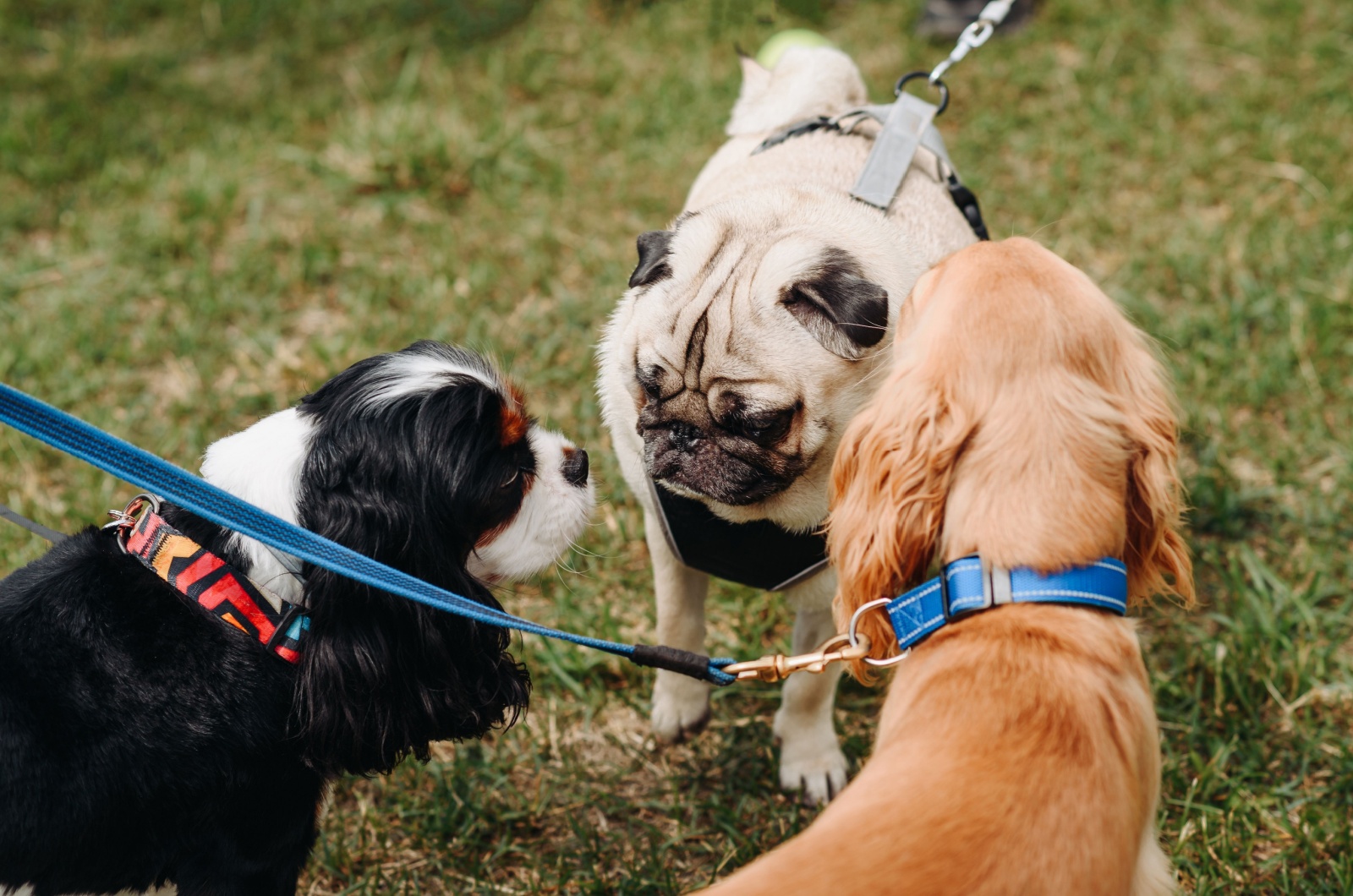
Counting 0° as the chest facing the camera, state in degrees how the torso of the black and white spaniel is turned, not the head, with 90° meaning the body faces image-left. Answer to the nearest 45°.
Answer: approximately 270°

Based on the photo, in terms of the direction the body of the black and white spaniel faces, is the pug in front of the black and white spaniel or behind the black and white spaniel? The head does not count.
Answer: in front
